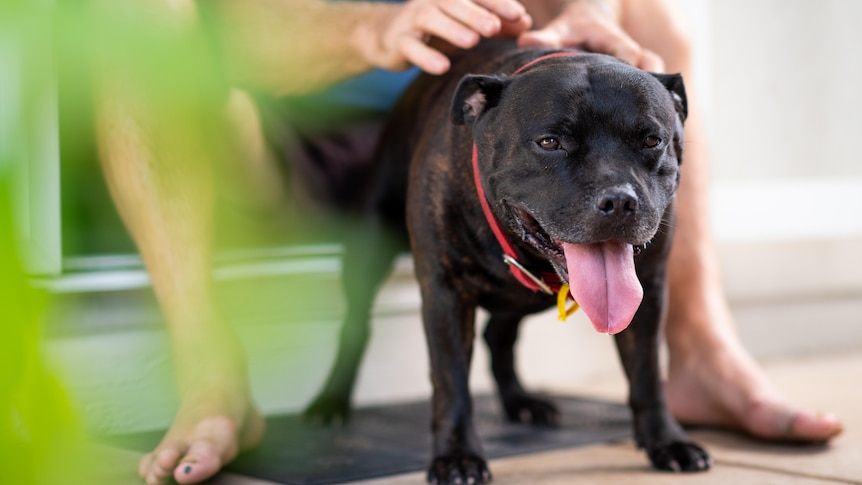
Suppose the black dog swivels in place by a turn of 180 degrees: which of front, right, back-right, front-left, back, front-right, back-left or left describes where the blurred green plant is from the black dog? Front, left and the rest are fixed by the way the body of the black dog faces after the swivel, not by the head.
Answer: back-left
